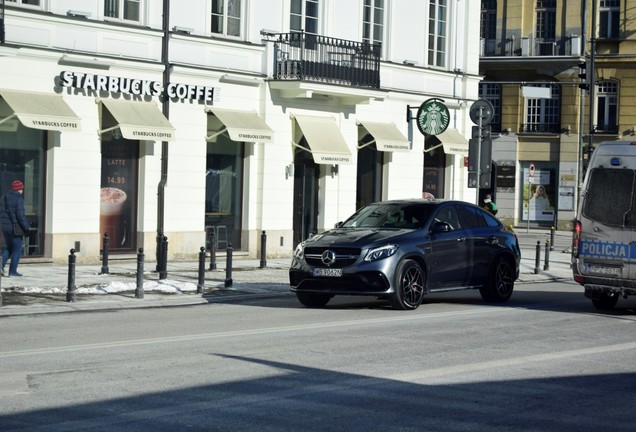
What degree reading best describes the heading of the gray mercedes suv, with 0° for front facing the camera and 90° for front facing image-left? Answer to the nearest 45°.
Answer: approximately 45°

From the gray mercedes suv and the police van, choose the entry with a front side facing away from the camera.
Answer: the police van

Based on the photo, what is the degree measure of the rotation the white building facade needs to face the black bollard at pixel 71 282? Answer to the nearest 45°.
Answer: approximately 45° to its right

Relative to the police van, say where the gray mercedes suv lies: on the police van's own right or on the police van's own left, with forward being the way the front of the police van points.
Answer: on the police van's own left

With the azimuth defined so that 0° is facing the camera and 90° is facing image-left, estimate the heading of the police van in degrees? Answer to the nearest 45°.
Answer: approximately 180°

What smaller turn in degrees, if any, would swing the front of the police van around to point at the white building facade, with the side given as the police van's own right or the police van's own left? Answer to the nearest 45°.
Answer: approximately 45° to the police van's own left

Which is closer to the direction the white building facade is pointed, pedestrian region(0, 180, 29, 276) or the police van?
the police van

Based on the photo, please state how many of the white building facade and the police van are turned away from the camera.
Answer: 1

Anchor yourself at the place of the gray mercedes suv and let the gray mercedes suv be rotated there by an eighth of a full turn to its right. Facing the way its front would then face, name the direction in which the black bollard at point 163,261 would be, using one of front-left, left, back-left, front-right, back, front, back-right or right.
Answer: front-right

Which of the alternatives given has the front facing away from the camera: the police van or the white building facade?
the police van
